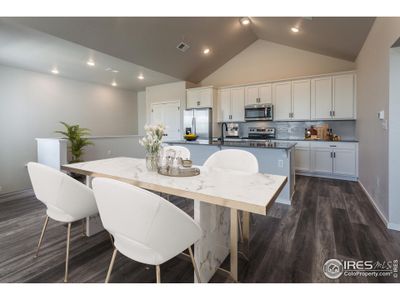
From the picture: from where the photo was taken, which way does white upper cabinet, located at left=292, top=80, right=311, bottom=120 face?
toward the camera

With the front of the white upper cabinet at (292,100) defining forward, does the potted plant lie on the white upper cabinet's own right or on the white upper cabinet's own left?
on the white upper cabinet's own right

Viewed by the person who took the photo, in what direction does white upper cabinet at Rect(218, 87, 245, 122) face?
facing the viewer

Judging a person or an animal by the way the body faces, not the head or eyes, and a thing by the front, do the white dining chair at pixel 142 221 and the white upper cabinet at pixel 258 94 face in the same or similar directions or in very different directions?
very different directions

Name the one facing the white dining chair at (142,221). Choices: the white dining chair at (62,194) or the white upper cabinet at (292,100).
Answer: the white upper cabinet

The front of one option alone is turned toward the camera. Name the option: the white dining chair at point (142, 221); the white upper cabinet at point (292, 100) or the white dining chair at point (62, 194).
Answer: the white upper cabinet

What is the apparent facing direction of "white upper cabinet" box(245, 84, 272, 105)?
toward the camera

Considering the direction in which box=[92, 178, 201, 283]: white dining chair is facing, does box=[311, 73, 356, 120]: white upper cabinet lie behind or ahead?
ahead

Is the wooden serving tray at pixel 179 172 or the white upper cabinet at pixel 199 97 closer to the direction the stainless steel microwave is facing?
the wooden serving tray

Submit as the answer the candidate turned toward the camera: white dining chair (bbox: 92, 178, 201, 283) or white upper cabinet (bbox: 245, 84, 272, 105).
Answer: the white upper cabinet

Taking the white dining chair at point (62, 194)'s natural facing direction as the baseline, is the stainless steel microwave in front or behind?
in front

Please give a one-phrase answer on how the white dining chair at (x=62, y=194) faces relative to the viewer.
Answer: facing away from the viewer and to the right of the viewer

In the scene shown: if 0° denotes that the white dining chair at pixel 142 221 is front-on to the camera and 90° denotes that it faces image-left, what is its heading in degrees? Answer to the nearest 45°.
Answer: approximately 225°

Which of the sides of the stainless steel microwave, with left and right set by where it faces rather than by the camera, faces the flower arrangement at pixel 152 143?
front
